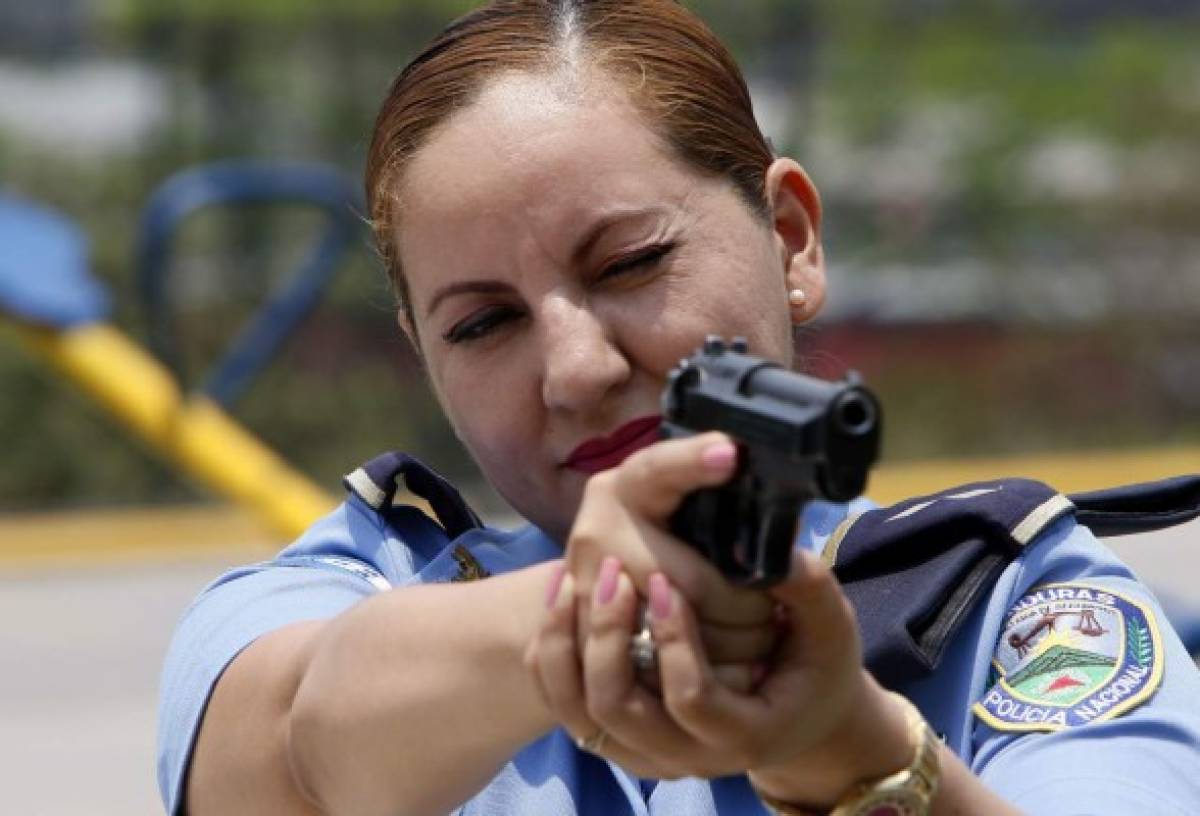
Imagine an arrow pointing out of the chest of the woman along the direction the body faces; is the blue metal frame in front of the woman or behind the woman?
behind

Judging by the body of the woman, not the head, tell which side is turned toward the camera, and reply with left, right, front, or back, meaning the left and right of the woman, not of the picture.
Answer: front

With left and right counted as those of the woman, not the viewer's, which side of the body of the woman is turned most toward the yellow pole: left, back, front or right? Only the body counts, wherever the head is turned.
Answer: back

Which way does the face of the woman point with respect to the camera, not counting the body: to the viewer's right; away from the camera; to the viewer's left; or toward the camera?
toward the camera
